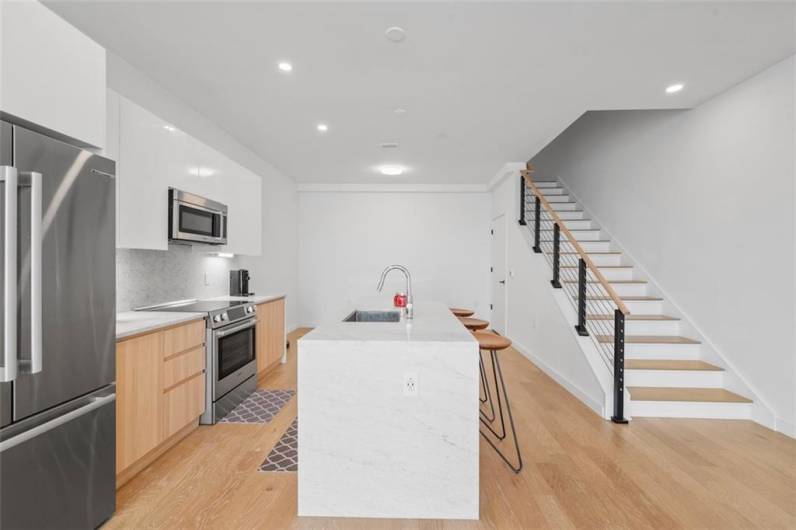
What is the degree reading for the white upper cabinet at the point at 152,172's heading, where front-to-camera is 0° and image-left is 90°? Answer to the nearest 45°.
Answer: approximately 315°

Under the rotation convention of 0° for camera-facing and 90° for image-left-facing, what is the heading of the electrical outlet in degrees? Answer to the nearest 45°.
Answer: approximately 0°

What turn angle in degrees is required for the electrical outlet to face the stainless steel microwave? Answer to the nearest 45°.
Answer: approximately 135° to its right

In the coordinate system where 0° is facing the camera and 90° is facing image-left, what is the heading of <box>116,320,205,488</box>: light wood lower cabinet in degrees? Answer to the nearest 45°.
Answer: approximately 315°

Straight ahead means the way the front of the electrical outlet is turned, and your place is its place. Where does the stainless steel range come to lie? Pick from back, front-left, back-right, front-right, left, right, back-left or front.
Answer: back-right

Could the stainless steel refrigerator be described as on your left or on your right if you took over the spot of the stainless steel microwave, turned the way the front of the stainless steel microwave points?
on your right

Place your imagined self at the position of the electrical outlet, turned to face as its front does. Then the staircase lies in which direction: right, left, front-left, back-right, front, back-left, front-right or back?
back-left
